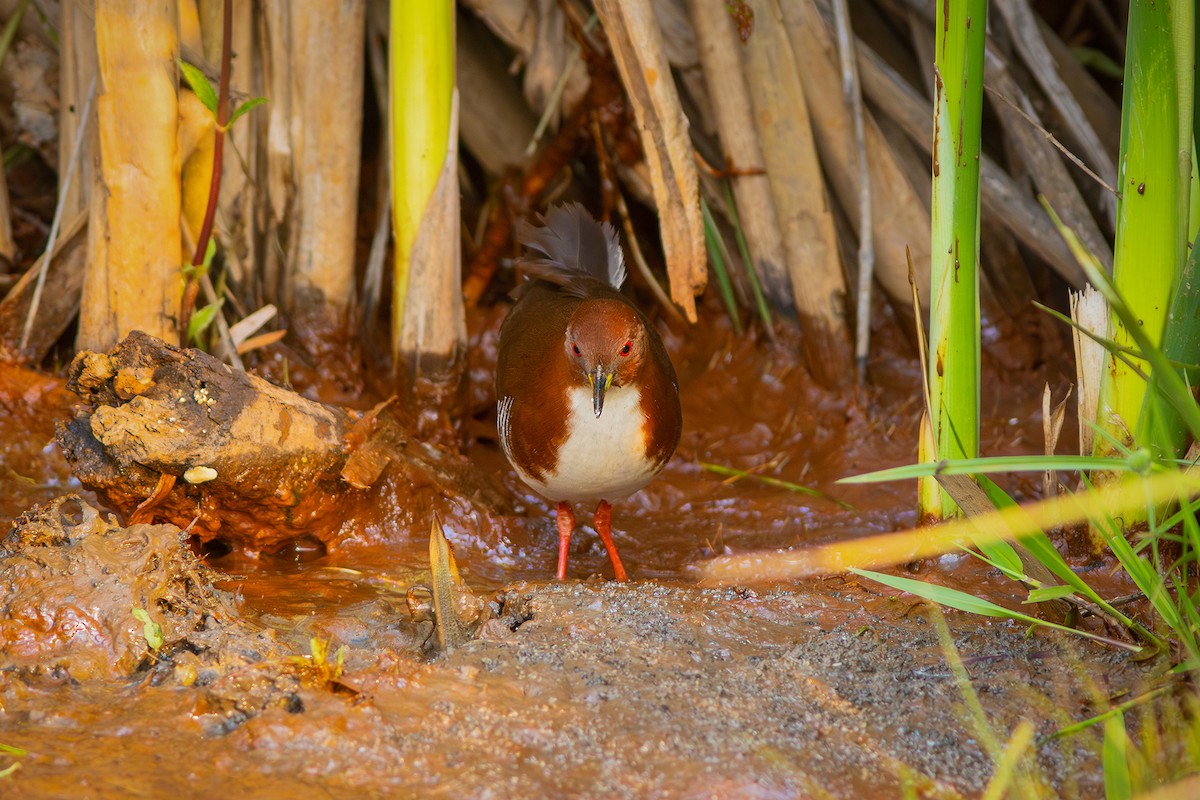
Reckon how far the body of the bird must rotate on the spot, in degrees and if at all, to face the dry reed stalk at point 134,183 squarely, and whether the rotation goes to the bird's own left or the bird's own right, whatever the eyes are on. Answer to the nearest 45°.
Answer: approximately 90° to the bird's own right

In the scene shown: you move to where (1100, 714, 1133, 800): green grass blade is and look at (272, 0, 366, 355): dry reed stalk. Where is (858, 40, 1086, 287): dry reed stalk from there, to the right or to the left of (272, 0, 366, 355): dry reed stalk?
right

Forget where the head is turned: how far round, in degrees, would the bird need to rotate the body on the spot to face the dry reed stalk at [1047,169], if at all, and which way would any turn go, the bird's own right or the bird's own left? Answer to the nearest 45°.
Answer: approximately 135° to the bird's own left

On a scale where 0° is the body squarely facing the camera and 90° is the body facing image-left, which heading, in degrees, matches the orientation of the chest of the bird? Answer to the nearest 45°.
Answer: approximately 0°

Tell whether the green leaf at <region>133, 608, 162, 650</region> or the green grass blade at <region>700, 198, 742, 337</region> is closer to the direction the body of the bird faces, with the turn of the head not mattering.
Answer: the green leaf

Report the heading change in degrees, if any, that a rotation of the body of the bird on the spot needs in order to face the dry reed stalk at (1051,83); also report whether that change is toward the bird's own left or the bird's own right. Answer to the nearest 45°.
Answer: approximately 135° to the bird's own left
